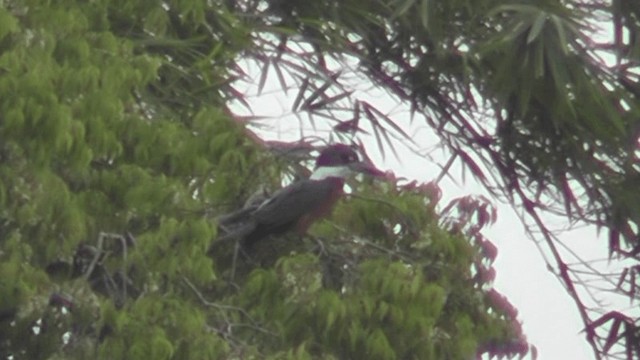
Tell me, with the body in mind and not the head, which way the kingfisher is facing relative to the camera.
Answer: to the viewer's right
